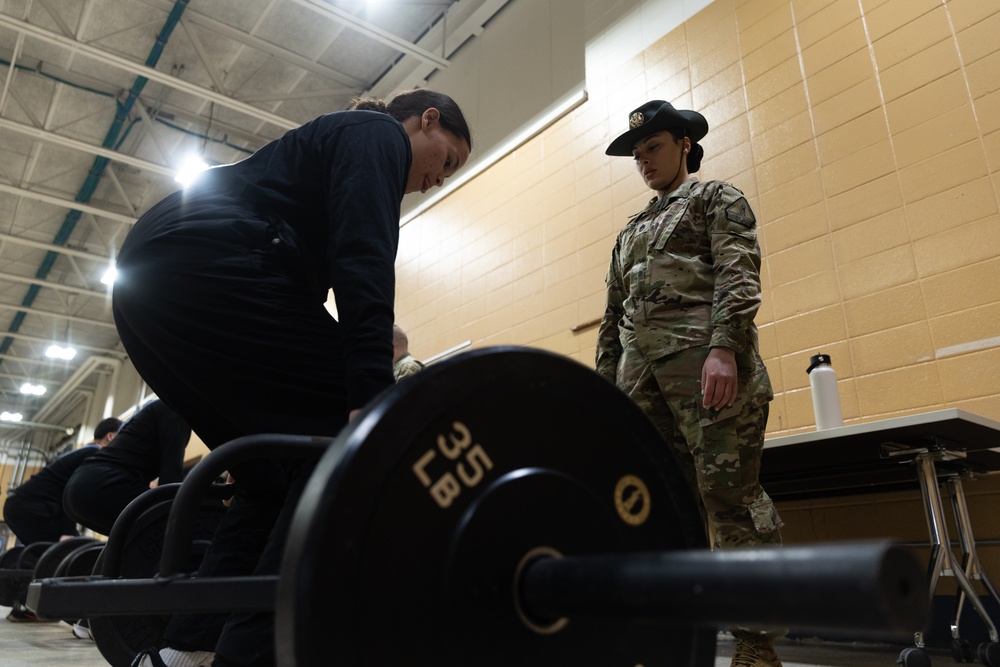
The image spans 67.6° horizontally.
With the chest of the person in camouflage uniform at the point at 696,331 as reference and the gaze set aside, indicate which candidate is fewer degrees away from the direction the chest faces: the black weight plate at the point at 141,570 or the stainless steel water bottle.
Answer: the black weight plate

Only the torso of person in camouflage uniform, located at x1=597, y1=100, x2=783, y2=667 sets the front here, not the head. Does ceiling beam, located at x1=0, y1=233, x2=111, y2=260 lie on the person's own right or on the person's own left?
on the person's own right

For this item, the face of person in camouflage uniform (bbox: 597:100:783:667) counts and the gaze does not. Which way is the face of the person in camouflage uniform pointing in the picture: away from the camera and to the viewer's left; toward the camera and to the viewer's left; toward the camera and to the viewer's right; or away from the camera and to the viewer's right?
toward the camera and to the viewer's left

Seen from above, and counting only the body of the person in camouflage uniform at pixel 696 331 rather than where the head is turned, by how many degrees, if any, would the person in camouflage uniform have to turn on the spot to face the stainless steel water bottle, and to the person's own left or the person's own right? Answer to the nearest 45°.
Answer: approximately 180°

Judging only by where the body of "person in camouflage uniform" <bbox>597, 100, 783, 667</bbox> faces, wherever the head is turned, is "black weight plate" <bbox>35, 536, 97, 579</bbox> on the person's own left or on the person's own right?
on the person's own right

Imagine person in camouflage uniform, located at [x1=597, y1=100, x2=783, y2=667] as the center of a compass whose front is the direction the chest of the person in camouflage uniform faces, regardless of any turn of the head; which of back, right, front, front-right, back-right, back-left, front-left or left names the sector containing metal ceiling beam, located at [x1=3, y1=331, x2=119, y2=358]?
right

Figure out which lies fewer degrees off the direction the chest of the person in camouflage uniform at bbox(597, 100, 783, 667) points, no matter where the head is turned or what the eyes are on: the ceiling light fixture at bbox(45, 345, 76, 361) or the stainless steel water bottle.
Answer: the ceiling light fixture

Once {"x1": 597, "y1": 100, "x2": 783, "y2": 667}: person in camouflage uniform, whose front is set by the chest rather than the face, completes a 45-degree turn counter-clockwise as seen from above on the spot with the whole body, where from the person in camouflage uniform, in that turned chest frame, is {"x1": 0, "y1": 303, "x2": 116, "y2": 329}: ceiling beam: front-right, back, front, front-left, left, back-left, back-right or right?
back-right

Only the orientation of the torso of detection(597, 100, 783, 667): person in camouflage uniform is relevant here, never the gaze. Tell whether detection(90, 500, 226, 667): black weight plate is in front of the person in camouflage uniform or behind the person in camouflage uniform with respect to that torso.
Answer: in front

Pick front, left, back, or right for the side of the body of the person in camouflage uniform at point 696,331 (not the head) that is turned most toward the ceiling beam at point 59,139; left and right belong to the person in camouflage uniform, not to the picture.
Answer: right

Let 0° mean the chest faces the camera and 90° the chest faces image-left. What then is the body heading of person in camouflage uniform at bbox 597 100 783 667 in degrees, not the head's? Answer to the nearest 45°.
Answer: approximately 45°

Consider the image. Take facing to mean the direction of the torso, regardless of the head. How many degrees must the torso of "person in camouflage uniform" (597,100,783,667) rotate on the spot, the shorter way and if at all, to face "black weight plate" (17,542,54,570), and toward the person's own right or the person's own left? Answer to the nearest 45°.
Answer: approximately 90° to the person's own right

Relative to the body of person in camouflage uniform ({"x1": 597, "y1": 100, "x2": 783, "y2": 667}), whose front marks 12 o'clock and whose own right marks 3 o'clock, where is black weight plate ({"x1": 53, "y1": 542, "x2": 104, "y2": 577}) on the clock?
The black weight plate is roughly at 2 o'clock from the person in camouflage uniform.

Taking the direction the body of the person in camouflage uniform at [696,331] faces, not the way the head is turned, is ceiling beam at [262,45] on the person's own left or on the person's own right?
on the person's own right
